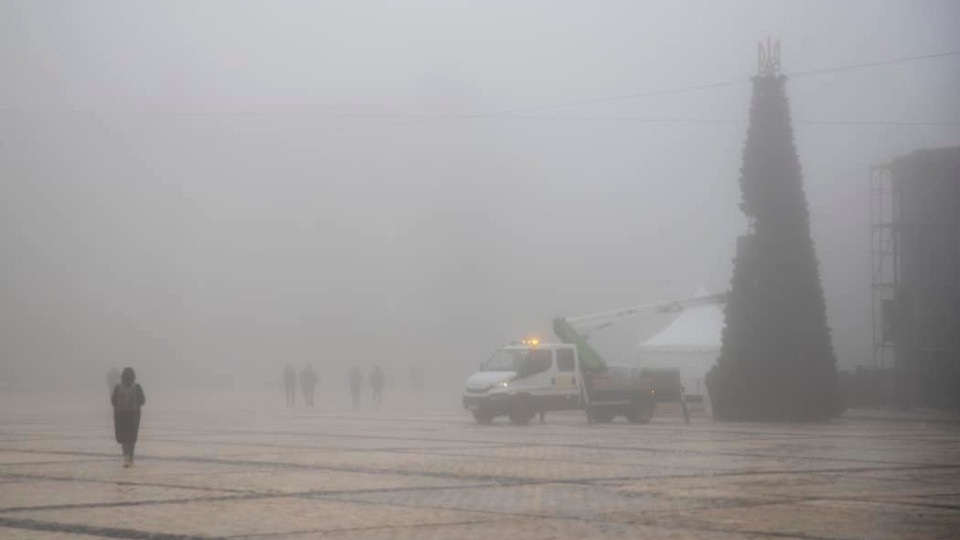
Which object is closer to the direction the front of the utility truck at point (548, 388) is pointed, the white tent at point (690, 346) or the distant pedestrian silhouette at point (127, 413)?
the distant pedestrian silhouette

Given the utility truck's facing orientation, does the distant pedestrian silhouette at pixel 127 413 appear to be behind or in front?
in front

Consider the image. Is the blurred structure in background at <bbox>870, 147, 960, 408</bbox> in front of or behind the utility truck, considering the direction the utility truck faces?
behind

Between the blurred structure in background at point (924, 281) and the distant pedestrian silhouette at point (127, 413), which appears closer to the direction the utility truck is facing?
the distant pedestrian silhouette

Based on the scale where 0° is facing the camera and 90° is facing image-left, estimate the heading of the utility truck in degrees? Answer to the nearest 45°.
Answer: approximately 45°

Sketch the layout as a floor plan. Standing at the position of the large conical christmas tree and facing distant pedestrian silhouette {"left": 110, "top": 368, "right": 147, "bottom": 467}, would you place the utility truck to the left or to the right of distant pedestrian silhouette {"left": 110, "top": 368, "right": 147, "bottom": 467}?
right

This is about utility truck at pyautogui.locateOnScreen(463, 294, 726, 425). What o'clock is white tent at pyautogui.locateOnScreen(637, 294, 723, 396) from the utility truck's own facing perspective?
The white tent is roughly at 5 o'clock from the utility truck.
